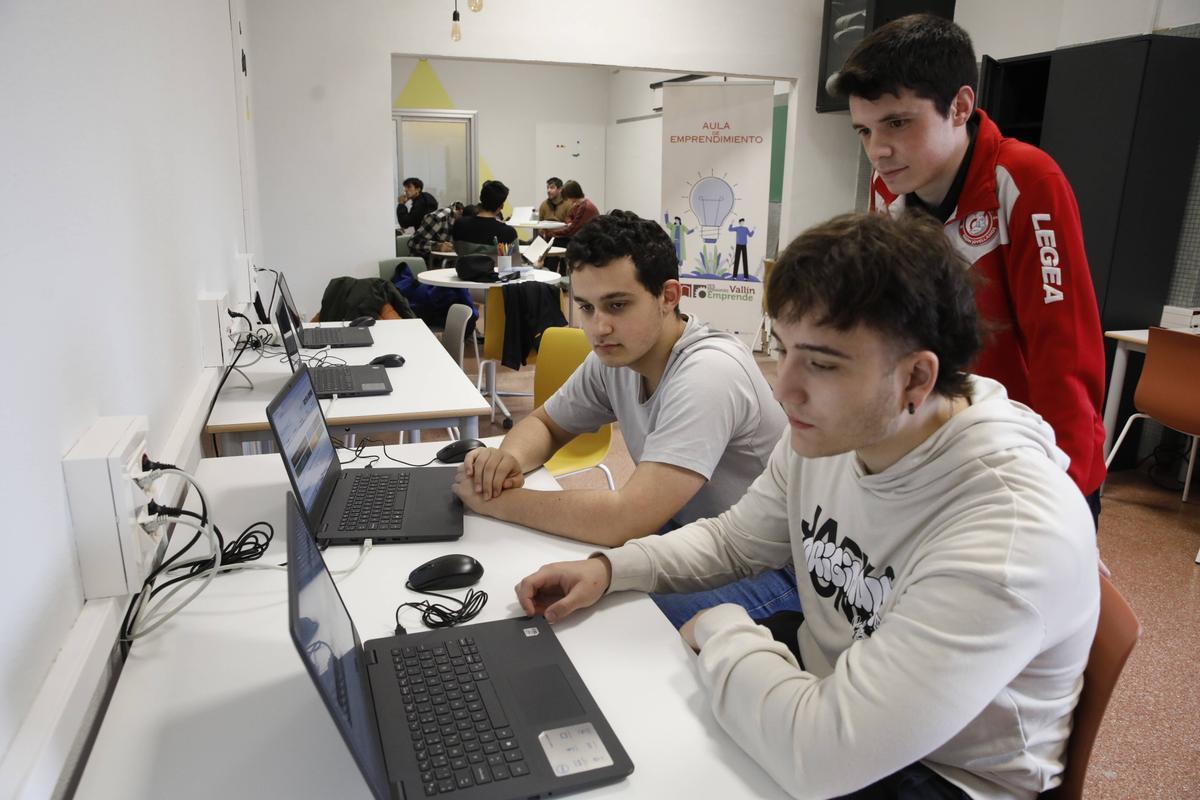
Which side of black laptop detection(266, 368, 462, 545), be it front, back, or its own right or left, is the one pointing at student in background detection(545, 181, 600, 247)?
left

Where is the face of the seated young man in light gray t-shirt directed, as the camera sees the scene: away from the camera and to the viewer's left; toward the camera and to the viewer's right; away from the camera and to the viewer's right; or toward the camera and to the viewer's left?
toward the camera and to the viewer's left

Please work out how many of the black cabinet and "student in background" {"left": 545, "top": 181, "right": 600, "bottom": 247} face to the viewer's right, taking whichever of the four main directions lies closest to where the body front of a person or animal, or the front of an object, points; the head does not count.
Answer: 0

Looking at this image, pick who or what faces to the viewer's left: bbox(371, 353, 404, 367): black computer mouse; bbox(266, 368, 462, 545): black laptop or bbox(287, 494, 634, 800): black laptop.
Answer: the black computer mouse

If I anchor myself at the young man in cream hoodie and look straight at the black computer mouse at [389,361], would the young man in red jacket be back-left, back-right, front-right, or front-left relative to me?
front-right

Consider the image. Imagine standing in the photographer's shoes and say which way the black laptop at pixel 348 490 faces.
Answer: facing to the right of the viewer

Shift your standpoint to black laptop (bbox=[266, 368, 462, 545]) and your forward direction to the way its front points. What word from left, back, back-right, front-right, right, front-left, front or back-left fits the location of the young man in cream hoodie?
front-right

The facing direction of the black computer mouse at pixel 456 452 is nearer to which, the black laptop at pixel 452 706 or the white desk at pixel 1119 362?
the black laptop

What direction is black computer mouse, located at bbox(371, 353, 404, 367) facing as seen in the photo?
to the viewer's left

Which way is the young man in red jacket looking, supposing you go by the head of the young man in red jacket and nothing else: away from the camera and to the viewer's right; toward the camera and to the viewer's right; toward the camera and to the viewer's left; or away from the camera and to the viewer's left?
toward the camera and to the viewer's left

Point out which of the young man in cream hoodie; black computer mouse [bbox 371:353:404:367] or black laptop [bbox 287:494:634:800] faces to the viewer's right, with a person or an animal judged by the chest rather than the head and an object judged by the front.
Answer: the black laptop

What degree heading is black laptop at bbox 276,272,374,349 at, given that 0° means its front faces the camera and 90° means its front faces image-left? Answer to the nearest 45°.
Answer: approximately 270°

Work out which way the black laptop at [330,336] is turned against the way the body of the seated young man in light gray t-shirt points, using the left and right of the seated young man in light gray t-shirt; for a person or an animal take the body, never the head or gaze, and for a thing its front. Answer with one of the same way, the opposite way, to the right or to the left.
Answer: the opposite way

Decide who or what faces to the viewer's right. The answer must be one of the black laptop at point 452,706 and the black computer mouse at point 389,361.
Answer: the black laptop

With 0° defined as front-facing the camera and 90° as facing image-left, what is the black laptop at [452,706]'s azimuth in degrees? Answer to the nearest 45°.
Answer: approximately 270°

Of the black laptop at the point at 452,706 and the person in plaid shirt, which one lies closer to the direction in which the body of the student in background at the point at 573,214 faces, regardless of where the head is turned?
the person in plaid shirt

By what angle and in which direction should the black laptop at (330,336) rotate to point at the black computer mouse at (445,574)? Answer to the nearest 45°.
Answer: approximately 90° to its right

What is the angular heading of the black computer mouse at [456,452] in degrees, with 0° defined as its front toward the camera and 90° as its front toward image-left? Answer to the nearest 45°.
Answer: approximately 90°

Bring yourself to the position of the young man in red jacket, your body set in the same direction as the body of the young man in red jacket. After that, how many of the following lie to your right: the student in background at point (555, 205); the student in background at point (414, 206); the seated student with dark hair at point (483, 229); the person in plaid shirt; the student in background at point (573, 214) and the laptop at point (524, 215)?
6

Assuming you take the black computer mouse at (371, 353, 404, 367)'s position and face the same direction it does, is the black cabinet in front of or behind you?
behind

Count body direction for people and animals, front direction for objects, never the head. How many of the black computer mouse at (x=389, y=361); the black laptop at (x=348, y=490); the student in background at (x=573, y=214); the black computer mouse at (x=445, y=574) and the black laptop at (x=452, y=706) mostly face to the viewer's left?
3

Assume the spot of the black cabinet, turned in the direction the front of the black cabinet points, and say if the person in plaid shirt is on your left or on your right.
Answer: on your right
